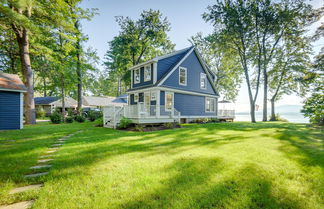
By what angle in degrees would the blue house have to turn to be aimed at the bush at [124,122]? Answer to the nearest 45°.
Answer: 0° — it already faces it

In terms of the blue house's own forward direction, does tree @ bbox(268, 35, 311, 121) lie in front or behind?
behind

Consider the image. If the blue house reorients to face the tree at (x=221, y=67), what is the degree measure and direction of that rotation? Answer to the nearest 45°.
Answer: approximately 180°

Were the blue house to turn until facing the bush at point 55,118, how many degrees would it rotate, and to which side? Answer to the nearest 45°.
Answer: approximately 45° to its right

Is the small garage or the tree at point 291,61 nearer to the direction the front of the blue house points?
the small garage

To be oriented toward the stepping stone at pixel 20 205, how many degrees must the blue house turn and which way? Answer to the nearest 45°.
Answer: approximately 45° to its left

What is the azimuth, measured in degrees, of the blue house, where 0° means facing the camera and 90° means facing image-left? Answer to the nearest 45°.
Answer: approximately 45°

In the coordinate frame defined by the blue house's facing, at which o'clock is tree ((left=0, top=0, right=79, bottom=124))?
The tree is roughly at 1 o'clock from the blue house.
